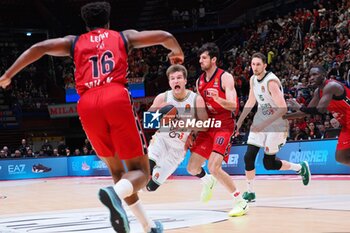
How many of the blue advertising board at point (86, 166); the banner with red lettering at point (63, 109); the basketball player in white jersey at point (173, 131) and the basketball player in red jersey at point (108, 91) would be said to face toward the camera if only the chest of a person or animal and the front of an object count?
3

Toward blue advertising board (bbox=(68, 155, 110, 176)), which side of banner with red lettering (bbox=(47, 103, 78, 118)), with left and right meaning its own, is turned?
front

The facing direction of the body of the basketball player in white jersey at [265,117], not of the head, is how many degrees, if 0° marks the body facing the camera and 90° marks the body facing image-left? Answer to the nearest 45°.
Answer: approximately 45°

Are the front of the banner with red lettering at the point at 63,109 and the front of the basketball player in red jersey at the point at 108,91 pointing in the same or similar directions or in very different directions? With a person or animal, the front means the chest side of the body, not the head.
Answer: very different directions

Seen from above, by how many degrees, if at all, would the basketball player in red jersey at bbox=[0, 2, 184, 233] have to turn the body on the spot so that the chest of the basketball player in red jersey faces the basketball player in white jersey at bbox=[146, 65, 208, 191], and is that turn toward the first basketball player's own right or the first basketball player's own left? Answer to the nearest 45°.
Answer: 0° — they already face them

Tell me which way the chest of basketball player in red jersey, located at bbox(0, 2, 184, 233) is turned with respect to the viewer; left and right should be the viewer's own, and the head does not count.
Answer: facing away from the viewer

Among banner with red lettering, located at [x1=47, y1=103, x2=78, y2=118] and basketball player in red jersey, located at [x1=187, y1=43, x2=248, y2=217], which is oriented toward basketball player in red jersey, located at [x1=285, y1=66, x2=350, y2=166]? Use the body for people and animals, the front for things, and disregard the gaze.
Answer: the banner with red lettering

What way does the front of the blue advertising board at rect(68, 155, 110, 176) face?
toward the camera

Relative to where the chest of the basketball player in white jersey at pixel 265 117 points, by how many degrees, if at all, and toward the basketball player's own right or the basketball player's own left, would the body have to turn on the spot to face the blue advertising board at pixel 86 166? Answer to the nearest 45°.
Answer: approximately 90° to the basketball player's own right

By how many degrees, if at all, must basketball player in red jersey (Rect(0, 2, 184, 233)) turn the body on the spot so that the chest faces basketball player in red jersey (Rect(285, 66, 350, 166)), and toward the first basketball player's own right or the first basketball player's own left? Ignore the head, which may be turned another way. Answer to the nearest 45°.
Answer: approximately 45° to the first basketball player's own right

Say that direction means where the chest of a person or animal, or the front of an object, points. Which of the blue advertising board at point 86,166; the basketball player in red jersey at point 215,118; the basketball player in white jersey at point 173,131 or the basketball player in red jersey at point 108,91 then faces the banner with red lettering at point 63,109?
the basketball player in red jersey at point 108,91

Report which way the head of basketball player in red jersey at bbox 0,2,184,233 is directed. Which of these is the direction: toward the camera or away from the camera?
away from the camera

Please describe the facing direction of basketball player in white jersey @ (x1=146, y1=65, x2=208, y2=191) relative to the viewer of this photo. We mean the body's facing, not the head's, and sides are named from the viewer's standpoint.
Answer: facing the viewer

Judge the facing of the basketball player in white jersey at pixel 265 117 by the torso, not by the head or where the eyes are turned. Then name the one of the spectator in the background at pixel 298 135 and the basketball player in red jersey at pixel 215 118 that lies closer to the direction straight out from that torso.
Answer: the basketball player in red jersey

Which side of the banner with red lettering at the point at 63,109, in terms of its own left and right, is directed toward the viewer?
front
